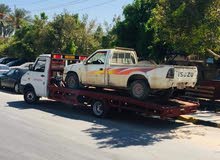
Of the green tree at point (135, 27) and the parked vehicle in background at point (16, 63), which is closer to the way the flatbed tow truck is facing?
the parked vehicle in background

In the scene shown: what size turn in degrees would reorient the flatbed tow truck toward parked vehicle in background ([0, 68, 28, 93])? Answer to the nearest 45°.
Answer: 0° — it already faces it

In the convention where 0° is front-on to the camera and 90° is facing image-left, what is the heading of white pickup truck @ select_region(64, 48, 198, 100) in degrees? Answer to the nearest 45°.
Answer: approximately 135°

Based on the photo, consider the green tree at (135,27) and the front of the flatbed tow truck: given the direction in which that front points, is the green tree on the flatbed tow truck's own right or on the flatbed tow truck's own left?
on the flatbed tow truck's own right

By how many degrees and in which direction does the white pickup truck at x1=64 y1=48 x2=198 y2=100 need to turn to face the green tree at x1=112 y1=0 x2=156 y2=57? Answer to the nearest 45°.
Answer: approximately 45° to its right

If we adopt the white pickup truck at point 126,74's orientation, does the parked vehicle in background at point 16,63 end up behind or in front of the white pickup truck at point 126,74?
in front

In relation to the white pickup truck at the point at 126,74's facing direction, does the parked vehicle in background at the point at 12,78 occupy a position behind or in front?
in front

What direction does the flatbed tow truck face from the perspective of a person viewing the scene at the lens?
facing away from the viewer and to the left of the viewer

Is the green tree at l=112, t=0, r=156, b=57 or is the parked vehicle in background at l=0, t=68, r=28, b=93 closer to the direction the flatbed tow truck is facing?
the parked vehicle in background
